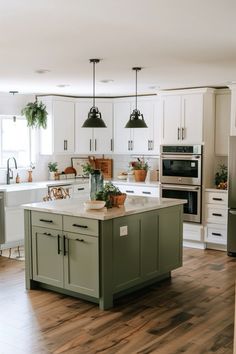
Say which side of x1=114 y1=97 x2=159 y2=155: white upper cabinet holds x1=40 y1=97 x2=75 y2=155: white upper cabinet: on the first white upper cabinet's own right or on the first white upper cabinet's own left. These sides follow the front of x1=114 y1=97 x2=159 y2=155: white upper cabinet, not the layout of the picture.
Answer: on the first white upper cabinet's own right

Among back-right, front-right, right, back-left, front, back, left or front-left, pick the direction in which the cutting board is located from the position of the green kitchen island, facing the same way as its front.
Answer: back-right

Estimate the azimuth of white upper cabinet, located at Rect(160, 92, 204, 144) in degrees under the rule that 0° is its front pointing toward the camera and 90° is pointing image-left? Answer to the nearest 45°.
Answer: approximately 0°

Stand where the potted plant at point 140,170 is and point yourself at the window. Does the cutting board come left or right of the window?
right

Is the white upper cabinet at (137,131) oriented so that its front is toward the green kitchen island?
yes

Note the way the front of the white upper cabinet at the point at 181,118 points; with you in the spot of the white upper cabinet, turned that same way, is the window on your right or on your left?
on your right

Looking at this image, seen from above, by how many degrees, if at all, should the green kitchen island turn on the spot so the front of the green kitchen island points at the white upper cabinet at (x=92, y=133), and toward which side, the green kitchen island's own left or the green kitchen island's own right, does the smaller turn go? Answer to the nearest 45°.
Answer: approximately 135° to the green kitchen island's own right

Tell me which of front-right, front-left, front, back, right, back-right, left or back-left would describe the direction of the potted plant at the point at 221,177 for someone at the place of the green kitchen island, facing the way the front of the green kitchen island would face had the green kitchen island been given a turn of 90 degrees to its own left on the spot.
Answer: left
